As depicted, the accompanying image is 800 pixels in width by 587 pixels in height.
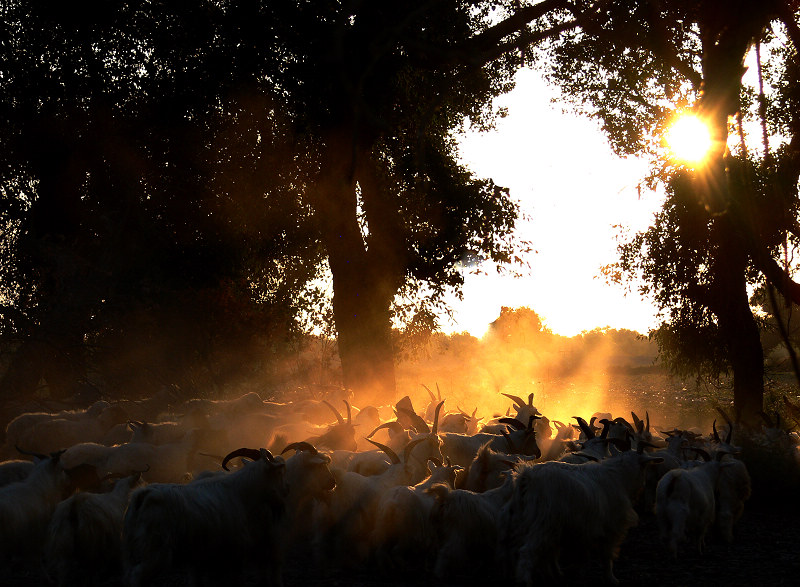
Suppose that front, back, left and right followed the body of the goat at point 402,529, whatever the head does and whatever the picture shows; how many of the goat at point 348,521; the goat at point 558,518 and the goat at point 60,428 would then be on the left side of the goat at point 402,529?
2

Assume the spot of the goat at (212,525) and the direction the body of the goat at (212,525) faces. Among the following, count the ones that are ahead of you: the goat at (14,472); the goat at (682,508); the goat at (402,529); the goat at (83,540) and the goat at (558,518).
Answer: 3

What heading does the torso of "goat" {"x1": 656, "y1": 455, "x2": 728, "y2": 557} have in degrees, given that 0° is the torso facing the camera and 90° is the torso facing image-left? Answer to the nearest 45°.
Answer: approximately 225°

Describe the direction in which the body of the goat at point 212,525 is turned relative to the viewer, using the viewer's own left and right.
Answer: facing to the right of the viewer

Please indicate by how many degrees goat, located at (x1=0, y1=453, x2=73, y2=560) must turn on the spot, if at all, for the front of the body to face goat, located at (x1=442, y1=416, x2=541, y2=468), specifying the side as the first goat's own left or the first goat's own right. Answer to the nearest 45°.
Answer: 0° — it already faces it

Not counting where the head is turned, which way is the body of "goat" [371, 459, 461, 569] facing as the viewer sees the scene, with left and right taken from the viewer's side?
facing away from the viewer and to the right of the viewer

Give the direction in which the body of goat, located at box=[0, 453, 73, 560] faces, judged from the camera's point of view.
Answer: to the viewer's right

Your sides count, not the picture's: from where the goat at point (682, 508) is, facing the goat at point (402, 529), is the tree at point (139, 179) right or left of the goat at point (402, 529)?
right

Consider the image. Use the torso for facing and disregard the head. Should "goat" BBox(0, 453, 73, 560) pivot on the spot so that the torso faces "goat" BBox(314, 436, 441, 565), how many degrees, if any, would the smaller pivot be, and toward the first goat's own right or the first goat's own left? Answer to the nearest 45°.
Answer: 0° — it already faces it

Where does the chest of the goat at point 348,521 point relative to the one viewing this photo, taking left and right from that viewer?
facing away from the viewer and to the right of the viewer

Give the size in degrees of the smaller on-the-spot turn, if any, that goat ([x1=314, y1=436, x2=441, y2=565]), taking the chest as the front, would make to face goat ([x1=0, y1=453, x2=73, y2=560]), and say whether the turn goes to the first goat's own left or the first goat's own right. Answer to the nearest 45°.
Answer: approximately 135° to the first goat's own left

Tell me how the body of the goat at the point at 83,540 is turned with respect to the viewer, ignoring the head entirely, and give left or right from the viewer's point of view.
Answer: facing away from the viewer and to the right of the viewer

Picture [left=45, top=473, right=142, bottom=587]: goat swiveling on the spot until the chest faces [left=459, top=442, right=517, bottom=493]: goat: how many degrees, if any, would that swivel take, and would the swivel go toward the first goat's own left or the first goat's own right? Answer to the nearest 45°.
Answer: approximately 45° to the first goat's own right

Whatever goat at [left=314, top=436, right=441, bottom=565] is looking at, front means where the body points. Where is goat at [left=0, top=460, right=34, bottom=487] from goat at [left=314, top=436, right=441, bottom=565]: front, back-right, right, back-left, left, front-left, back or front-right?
back-left
